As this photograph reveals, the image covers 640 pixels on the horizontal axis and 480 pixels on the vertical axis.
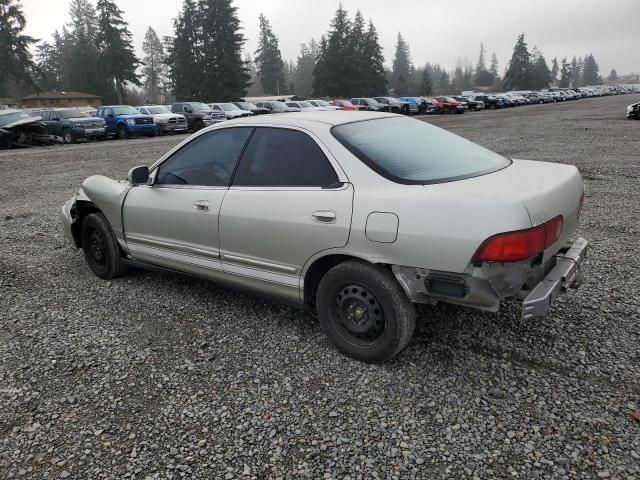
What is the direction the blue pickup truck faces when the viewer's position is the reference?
facing the viewer and to the right of the viewer

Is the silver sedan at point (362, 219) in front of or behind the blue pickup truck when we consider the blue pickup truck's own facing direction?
in front

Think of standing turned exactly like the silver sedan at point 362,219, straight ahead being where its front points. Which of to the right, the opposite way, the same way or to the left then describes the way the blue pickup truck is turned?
the opposite way

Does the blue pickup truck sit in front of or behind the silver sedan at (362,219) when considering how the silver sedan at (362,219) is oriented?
in front

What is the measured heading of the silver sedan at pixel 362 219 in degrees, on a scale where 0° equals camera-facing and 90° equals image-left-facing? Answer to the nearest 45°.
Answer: approximately 135°
